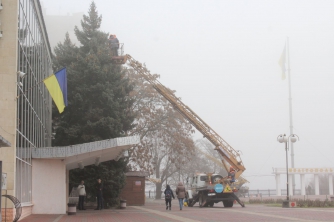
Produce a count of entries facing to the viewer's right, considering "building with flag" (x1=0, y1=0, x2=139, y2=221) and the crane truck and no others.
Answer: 1

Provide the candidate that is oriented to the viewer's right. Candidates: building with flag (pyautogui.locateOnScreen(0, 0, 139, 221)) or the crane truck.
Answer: the building with flag

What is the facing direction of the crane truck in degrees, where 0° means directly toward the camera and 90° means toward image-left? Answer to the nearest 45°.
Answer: approximately 135°

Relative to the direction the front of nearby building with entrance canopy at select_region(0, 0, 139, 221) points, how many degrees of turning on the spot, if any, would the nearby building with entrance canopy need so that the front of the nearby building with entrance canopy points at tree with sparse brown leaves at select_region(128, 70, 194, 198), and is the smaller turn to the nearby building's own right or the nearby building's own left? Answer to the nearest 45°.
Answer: approximately 90° to the nearby building's own left

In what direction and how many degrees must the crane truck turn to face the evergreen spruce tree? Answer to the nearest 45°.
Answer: approximately 45° to its left

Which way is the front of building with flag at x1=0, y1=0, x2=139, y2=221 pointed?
to the viewer's right

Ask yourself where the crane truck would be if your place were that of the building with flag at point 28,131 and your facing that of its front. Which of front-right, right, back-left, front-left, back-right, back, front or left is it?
front-left
